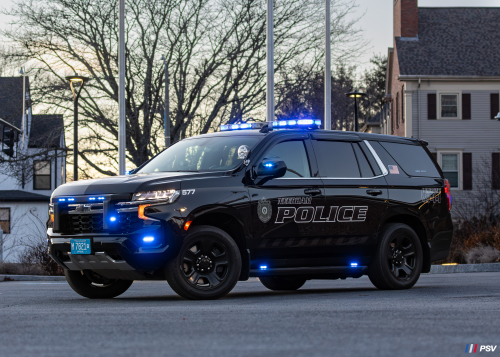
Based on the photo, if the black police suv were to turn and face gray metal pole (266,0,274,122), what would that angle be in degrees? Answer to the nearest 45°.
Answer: approximately 135° to its right

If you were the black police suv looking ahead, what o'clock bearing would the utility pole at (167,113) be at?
The utility pole is roughly at 4 o'clock from the black police suv.

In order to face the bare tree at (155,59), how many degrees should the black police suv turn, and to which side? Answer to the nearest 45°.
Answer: approximately 135° to its right

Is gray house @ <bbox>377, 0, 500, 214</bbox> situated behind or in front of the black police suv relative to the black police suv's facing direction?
behind

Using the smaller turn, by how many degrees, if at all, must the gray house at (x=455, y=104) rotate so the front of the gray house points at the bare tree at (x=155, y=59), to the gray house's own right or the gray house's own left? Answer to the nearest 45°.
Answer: approximately 45° to the gray house's own right

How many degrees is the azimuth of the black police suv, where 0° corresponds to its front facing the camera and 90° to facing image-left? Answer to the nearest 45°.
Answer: approximately 45°

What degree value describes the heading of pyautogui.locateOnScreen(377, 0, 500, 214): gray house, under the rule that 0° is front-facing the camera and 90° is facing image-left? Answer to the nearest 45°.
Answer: approximately 0°

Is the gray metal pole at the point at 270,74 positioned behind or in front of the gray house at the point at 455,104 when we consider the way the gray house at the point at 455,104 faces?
in front

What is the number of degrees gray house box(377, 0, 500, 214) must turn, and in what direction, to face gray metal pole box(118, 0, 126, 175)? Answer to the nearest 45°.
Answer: approximately 45° to its right

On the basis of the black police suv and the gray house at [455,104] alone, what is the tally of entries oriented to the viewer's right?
0
